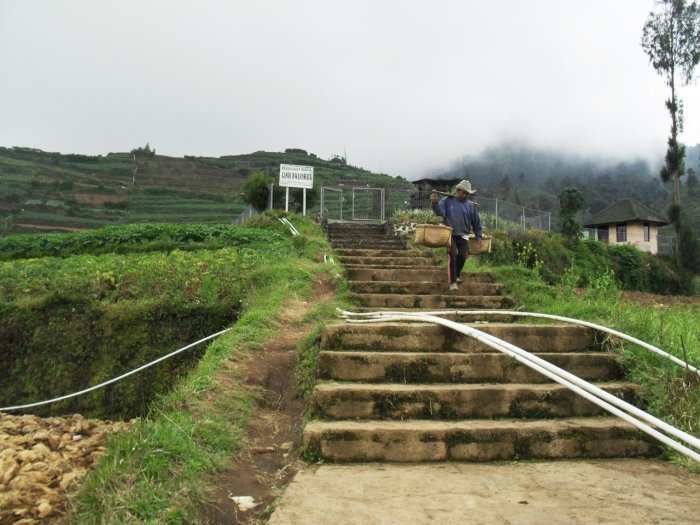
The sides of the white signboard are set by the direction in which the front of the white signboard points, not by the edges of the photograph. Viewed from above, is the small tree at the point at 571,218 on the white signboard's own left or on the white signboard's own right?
on the white signboard's own left

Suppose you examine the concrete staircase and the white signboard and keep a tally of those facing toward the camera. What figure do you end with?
2

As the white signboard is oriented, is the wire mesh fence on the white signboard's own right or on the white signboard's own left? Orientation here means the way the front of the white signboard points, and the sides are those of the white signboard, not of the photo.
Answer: on the white signboard's own left

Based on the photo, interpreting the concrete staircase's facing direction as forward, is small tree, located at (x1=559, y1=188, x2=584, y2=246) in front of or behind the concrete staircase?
behind

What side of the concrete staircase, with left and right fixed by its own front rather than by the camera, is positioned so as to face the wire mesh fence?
back

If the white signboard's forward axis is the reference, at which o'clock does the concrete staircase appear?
The concrete staircase is roughly at 12 o'clock from the white signboard.

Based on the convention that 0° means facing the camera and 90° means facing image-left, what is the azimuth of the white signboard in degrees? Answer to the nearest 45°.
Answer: approximately 0°
